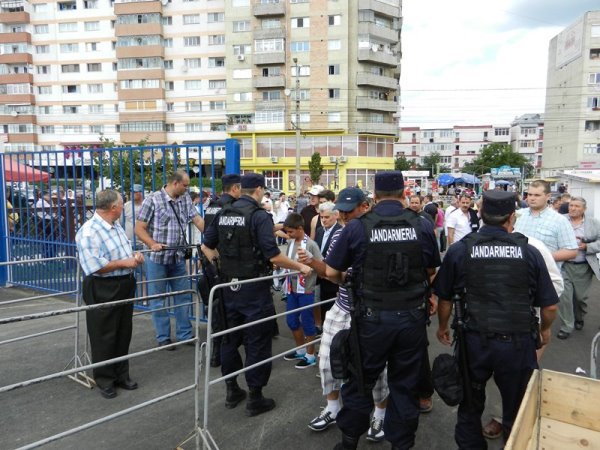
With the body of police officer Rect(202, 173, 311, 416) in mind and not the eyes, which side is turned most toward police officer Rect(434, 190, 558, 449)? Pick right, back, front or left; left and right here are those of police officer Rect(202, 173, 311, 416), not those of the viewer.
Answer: right

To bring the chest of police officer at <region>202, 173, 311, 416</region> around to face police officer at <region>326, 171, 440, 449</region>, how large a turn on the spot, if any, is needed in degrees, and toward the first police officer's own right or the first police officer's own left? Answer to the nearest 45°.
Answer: approximately 90° to the first police officer's own right

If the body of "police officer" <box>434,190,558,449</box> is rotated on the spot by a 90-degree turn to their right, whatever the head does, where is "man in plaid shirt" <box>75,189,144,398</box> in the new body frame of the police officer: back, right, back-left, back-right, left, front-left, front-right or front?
back

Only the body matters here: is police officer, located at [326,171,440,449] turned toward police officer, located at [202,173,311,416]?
no

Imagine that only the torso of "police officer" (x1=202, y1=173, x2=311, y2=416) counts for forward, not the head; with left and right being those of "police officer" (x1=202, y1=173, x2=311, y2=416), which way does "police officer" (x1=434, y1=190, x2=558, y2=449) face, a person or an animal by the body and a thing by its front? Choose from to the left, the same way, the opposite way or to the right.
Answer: the same way

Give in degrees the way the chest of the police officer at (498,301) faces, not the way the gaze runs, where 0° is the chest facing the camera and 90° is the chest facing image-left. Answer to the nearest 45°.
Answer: approximately 180°

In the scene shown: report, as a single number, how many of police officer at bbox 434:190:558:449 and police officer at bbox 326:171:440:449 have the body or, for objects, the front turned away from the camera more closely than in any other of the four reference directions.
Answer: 2

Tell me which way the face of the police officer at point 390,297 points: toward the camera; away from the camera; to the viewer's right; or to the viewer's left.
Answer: away from the camera

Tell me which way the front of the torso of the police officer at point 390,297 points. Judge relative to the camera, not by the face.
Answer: away from the camera

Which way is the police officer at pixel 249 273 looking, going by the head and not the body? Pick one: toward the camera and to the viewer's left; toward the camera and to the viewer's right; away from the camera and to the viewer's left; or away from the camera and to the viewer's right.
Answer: away from the camera and to the viewer's right

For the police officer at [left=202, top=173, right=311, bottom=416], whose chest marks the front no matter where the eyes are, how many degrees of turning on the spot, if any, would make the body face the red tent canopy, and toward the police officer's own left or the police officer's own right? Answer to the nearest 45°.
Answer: approximately 90° to the police officer's own left

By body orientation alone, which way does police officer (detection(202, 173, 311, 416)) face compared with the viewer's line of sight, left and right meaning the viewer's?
facing away from the viewer and to the right of the viewer

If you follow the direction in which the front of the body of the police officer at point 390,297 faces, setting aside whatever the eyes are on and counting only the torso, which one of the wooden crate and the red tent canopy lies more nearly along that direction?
the red tent canopy

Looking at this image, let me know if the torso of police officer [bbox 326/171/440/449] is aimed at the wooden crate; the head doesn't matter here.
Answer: no

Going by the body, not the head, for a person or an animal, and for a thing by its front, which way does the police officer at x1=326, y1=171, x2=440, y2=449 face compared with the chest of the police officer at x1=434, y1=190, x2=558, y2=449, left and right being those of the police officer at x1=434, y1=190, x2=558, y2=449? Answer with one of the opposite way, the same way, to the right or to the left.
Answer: the same way
